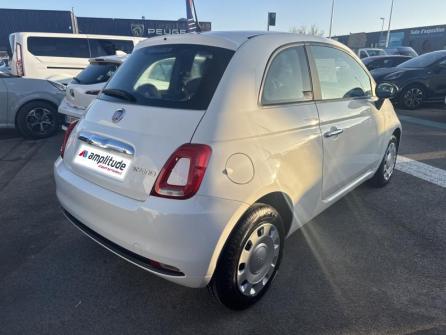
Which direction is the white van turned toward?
to the viewer's right

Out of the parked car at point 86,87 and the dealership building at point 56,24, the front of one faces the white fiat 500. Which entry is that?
the dealership building

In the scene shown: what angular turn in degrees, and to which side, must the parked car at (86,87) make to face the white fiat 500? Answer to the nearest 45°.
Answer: approximately 135° to its right

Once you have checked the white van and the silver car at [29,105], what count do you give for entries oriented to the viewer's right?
2

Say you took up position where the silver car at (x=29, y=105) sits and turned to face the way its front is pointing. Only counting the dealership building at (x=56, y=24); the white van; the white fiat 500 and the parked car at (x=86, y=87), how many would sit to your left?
2

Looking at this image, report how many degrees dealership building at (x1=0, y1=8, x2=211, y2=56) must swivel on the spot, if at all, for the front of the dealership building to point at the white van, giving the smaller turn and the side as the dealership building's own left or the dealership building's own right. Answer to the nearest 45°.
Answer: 0° — it already faces it

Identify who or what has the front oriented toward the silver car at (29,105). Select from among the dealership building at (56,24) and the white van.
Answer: the dealership building

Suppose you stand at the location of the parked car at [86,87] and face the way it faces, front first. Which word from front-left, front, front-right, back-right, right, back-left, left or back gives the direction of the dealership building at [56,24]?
front-left

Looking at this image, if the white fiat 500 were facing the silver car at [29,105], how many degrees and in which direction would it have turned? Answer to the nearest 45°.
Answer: approximately 90° to its left

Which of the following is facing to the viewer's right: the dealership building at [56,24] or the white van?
the white van

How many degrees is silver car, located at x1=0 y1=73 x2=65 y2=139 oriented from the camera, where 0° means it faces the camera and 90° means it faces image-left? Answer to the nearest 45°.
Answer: approximately 270°

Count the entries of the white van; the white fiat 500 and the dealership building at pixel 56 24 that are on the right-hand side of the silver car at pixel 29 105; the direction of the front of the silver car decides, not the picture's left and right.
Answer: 1

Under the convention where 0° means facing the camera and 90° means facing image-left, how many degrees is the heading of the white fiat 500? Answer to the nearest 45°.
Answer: approximately 225°

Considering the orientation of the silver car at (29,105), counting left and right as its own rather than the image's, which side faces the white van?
left
